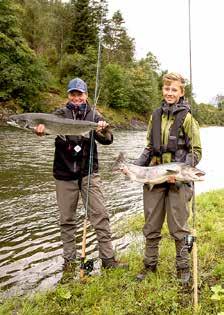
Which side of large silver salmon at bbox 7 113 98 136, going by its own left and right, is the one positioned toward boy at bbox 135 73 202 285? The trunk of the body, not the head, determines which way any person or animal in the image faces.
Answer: back

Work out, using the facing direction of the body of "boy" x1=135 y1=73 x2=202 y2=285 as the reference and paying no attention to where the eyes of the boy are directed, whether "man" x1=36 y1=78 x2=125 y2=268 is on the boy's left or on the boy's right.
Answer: on the boy's right

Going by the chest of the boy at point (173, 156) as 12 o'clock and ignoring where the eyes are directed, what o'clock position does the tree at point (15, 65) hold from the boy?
The tree is roughly at 5 o'clock from the boy.

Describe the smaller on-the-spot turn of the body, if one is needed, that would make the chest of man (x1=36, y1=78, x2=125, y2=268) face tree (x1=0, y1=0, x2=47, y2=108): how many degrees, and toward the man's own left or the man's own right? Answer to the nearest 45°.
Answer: approximately 180°

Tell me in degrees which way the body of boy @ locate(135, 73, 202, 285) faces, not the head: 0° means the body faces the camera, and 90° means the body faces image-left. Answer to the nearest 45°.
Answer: approximately 0°

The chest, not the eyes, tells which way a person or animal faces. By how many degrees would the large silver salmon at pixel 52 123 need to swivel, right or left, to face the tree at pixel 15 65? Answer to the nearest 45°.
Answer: approximately 90° to its right

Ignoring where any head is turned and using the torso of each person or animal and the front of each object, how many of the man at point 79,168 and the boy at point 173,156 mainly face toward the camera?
2

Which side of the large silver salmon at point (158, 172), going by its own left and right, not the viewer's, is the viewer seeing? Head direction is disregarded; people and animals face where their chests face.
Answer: right

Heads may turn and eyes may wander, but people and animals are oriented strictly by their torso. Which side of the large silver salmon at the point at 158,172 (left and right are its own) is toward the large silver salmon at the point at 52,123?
back

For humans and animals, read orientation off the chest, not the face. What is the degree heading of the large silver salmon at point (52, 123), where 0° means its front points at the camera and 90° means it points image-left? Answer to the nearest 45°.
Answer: approximately 90°
